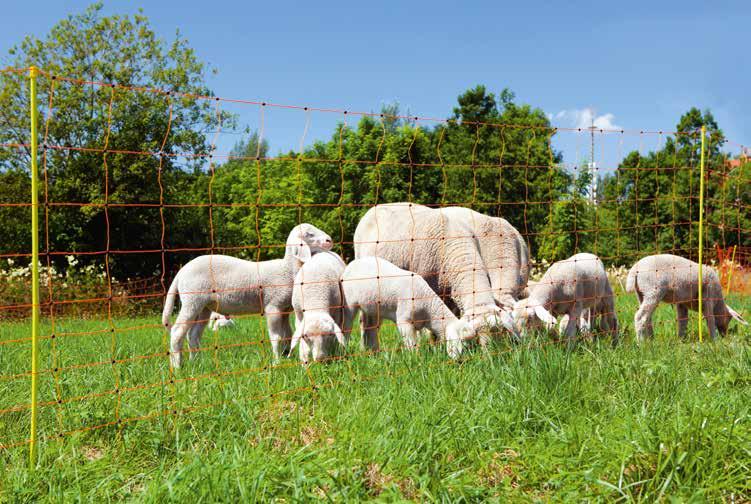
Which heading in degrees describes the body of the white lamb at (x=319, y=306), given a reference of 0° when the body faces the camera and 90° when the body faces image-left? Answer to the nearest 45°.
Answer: approximately 0°

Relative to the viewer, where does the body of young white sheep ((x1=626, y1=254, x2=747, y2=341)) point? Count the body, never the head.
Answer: to the viewer's right

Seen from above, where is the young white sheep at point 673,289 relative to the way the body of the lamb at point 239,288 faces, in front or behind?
in front

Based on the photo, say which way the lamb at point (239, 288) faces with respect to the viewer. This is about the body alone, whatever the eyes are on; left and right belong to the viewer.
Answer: facing to the right of the viewer

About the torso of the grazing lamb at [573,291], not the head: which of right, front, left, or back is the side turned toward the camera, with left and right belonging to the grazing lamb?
left

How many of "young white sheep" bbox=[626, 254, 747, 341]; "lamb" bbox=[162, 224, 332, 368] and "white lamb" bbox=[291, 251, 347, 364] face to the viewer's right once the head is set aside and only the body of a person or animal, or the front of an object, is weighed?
2

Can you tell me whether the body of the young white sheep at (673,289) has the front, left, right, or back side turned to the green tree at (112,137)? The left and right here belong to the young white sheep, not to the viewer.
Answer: back

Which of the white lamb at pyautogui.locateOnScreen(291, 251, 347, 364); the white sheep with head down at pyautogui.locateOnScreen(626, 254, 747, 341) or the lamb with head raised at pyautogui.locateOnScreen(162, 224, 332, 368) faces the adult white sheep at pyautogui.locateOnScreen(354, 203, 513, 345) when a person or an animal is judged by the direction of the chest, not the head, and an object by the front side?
the lamb with head raised

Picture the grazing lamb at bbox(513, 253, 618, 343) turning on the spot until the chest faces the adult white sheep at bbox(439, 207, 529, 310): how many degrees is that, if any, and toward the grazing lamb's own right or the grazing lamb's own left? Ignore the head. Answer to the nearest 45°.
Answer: approximately 45° to the grazing lamb's own right

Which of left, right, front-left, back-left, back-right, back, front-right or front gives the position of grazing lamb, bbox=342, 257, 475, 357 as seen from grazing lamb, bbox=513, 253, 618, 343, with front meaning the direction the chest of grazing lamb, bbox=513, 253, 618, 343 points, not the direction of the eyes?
front-left

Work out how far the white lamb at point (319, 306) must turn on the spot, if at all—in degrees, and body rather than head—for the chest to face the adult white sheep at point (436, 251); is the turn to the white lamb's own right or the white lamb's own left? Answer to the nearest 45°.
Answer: approximately 135° to the white lamb's own left
